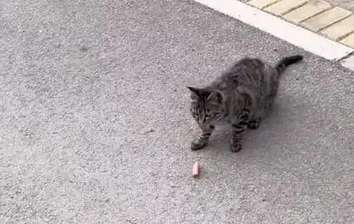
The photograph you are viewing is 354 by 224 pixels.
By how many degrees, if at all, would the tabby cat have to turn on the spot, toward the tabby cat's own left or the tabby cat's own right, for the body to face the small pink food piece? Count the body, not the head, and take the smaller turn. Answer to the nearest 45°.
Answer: approximately 45° to the tabby cat's own left

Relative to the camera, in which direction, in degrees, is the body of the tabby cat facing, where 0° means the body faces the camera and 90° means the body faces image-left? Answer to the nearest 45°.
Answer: approximately 45°
